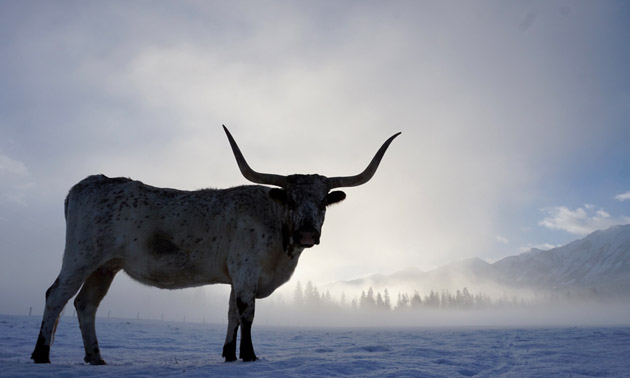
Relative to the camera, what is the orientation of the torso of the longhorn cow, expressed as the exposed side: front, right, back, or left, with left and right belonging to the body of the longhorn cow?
right
